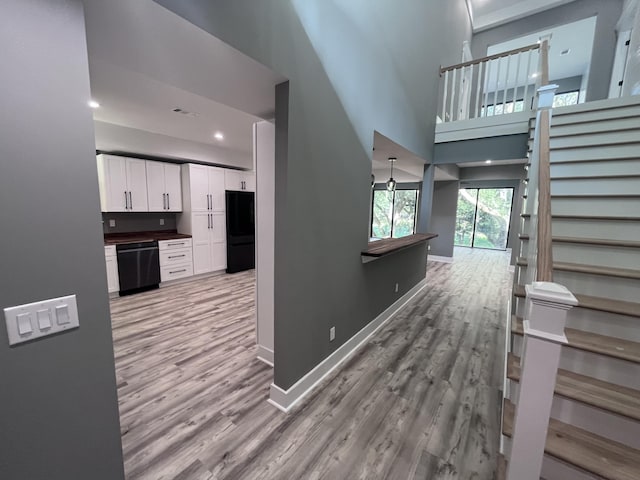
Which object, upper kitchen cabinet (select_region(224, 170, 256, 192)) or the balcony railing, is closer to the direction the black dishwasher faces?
the balcony railing

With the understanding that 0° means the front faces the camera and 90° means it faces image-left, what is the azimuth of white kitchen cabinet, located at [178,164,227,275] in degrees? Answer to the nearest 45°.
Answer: approximately 315°

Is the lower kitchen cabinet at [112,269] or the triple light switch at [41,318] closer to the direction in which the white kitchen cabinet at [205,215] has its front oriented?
the triple light switch

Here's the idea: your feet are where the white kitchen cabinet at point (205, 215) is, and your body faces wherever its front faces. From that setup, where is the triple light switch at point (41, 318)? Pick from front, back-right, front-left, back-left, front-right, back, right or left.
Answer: front-right

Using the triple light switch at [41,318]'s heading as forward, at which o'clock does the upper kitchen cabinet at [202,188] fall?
The upper kitchen cabinet is roughly at 7 o'clock from the triple light switch.

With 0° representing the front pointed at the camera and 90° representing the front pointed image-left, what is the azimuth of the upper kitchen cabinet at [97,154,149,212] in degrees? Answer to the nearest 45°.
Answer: approximately 315°

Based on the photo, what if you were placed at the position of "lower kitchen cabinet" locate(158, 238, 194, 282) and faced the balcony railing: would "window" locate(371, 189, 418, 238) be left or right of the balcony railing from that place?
left

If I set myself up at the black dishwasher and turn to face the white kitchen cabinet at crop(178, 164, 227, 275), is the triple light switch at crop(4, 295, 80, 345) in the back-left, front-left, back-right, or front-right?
back-right
